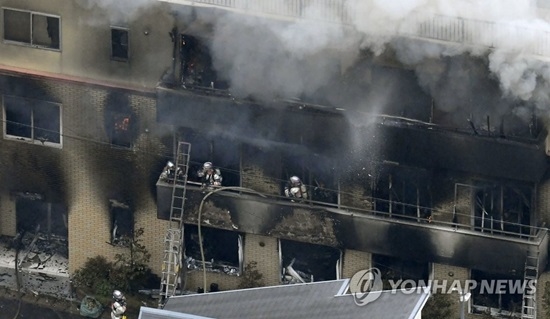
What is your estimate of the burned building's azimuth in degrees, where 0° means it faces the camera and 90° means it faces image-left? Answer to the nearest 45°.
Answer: approximately 0°

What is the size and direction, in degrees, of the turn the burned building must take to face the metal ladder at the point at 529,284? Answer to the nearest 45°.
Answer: approximately 90° to its left
